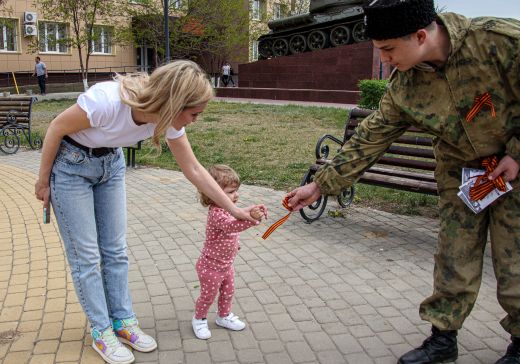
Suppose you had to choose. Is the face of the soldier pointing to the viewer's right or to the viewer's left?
to the viewer's left

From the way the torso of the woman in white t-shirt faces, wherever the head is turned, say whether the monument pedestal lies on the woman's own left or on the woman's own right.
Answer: on the woman's own left

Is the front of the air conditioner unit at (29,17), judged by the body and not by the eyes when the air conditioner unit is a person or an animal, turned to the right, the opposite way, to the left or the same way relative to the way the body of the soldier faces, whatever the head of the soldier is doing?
to the left

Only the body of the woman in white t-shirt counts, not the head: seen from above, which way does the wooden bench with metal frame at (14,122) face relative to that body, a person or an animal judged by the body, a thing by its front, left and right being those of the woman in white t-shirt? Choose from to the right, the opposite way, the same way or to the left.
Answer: to the right

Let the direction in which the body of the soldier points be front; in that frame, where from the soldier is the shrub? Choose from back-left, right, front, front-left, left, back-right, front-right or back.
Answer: back-right

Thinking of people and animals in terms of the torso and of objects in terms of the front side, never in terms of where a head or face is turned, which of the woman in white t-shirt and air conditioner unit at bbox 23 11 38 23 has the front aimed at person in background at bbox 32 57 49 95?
the air conditioner unit

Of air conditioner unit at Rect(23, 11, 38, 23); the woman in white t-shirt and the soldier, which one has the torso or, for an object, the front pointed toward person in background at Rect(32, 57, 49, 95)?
the air conditioner unit

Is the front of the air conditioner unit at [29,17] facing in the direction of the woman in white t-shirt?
yes

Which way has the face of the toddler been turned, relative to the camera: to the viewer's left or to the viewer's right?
to the viewer's right
